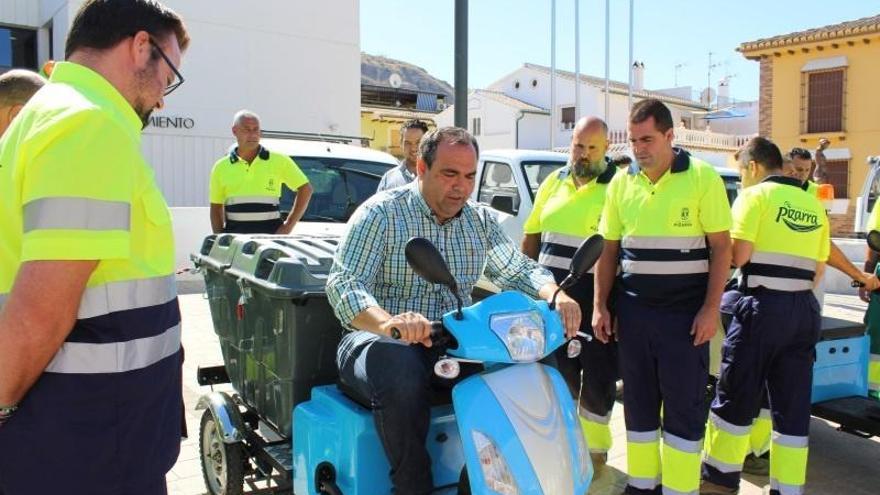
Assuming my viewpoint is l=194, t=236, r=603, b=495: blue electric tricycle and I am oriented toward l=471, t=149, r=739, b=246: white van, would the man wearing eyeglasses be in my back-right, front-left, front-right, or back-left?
back-left

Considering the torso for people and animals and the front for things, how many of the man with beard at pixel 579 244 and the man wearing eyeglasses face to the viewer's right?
1

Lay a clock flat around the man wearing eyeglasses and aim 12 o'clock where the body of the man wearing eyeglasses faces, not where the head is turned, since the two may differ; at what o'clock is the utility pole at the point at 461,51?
The utility pole is roughly at 10 o'clock from the man wearing eyeglasses.

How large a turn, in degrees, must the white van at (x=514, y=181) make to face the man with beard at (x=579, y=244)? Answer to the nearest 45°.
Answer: approximately 45° to its right

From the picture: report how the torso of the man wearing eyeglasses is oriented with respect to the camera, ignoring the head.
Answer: to the viewer's right

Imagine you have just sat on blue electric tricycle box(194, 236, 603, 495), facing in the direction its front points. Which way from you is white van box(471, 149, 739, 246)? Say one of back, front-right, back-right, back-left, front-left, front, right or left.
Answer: back-left

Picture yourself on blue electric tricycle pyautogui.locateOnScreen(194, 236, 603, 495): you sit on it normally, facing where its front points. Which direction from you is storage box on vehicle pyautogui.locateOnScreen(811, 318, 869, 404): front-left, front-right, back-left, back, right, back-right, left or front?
left

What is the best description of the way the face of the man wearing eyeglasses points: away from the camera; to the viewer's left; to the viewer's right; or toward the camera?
to the viewer's right

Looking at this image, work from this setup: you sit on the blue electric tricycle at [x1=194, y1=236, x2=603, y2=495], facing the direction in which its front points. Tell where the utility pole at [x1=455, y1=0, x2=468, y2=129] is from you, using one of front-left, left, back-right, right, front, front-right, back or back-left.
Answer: back-left

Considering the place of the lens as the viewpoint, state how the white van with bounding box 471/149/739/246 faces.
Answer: facing the viewer and to the right of the viewer

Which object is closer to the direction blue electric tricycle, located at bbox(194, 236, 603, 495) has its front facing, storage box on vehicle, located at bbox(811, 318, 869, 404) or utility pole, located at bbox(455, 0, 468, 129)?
the storage box on vehicle

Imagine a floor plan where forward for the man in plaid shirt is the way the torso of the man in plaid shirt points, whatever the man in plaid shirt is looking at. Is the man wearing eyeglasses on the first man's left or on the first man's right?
on the first man's right

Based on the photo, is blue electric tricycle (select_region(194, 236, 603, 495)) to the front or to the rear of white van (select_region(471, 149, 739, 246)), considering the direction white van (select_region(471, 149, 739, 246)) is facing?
to the front

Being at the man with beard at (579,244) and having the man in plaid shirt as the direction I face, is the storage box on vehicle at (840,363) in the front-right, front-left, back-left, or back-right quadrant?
back-left

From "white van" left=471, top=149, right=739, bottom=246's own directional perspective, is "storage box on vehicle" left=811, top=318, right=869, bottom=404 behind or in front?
in front

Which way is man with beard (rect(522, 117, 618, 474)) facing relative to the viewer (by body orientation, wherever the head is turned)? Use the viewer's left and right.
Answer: facing the viewer
